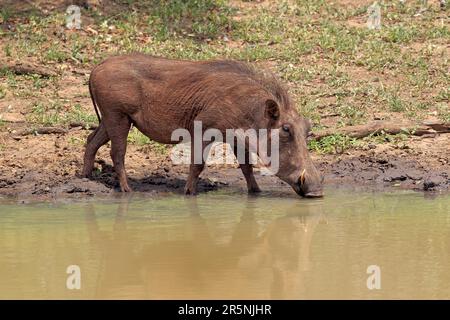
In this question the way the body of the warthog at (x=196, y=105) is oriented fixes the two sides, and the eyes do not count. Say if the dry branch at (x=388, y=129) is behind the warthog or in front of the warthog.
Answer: in front

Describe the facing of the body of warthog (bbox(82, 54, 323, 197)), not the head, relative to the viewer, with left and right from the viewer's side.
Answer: facing to the right of the viewer

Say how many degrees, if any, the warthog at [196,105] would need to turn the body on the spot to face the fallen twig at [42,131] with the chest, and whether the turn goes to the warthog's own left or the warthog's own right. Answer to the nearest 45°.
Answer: approximately 135° to the warthog's own left

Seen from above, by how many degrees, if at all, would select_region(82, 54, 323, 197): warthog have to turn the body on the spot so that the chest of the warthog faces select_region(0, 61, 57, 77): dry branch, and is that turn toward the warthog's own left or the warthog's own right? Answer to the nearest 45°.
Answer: approximately 135° to the warthog's own left

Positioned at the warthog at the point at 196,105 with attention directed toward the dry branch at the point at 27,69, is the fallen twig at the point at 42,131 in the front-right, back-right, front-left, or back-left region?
front-left

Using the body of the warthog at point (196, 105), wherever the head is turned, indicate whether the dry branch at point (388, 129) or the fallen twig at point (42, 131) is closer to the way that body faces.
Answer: the dry branch

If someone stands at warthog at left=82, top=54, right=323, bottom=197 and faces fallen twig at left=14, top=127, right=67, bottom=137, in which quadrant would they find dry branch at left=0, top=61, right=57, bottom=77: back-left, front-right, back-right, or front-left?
front-right
